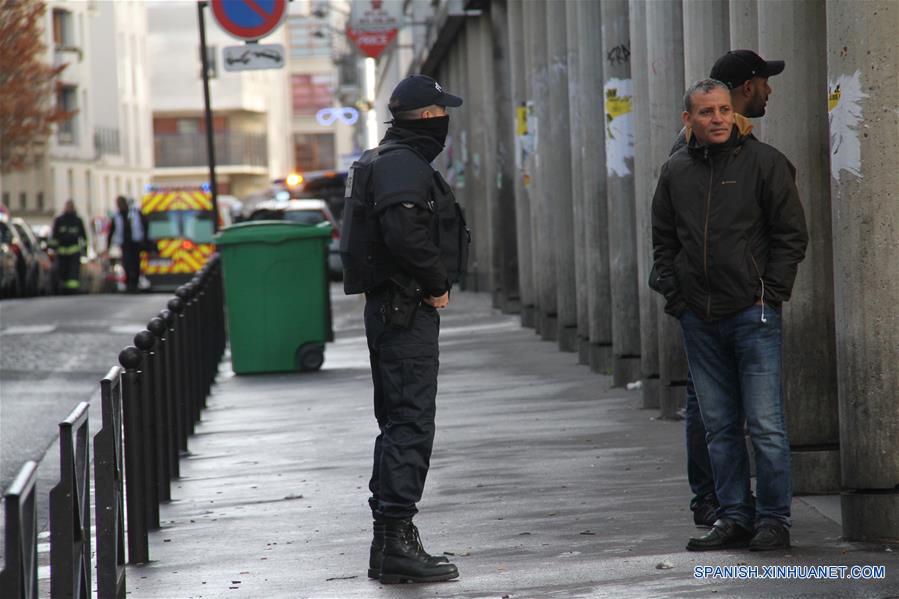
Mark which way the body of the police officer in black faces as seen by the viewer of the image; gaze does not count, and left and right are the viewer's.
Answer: facing to the right of the viewer

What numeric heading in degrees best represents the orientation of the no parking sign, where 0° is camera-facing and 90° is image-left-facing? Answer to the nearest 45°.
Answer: approximately 0°

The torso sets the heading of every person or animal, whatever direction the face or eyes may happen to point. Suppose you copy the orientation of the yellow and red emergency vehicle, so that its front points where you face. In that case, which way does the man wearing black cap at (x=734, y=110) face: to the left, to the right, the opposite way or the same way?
to the right

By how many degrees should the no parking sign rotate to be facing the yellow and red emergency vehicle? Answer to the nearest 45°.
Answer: approximately 180°

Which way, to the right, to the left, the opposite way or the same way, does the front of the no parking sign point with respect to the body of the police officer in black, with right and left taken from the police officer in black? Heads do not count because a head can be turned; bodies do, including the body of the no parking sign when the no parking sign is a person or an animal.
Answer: to the right

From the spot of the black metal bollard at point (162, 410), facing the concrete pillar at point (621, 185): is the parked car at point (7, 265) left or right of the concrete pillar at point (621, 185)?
left

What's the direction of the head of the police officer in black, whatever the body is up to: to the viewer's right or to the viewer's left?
to the viewer's right

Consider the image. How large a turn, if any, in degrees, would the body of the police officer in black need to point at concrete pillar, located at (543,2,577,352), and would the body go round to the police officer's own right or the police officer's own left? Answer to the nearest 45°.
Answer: approximately 90° to the police officer's own left
